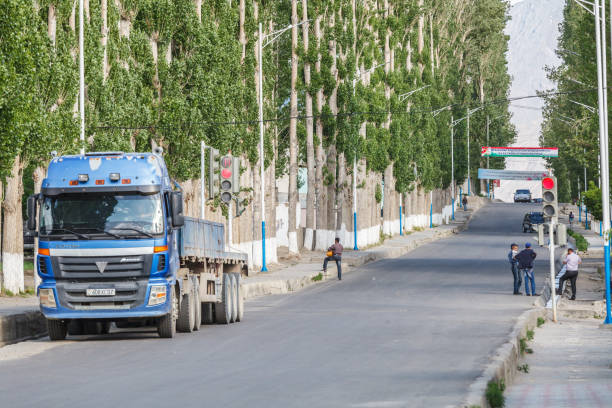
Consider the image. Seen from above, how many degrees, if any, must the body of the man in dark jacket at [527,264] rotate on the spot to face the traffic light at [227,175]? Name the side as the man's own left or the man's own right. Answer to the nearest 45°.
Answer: approximately 135° to the man's own left

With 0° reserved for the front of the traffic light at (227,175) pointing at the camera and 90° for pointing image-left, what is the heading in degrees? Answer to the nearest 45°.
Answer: approximately 0°

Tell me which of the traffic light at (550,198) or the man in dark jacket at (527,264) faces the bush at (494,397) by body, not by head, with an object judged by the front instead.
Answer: the traffic light

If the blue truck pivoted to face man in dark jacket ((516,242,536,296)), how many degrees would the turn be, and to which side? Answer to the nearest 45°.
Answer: approximately 135° to its left

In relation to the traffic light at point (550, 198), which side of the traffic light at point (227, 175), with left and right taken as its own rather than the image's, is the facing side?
left

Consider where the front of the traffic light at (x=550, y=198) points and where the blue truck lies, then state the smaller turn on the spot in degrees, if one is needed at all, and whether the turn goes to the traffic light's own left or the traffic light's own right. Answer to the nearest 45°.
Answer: approximately 45° to the traffic light's own right

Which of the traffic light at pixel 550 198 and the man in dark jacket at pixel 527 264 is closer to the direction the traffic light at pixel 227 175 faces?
the traffic light

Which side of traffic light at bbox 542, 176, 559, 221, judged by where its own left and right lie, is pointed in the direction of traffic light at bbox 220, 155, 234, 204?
right

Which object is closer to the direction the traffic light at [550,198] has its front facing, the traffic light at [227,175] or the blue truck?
the blue truck

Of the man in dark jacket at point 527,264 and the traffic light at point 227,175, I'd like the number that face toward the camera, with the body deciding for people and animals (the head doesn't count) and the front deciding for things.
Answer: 1
